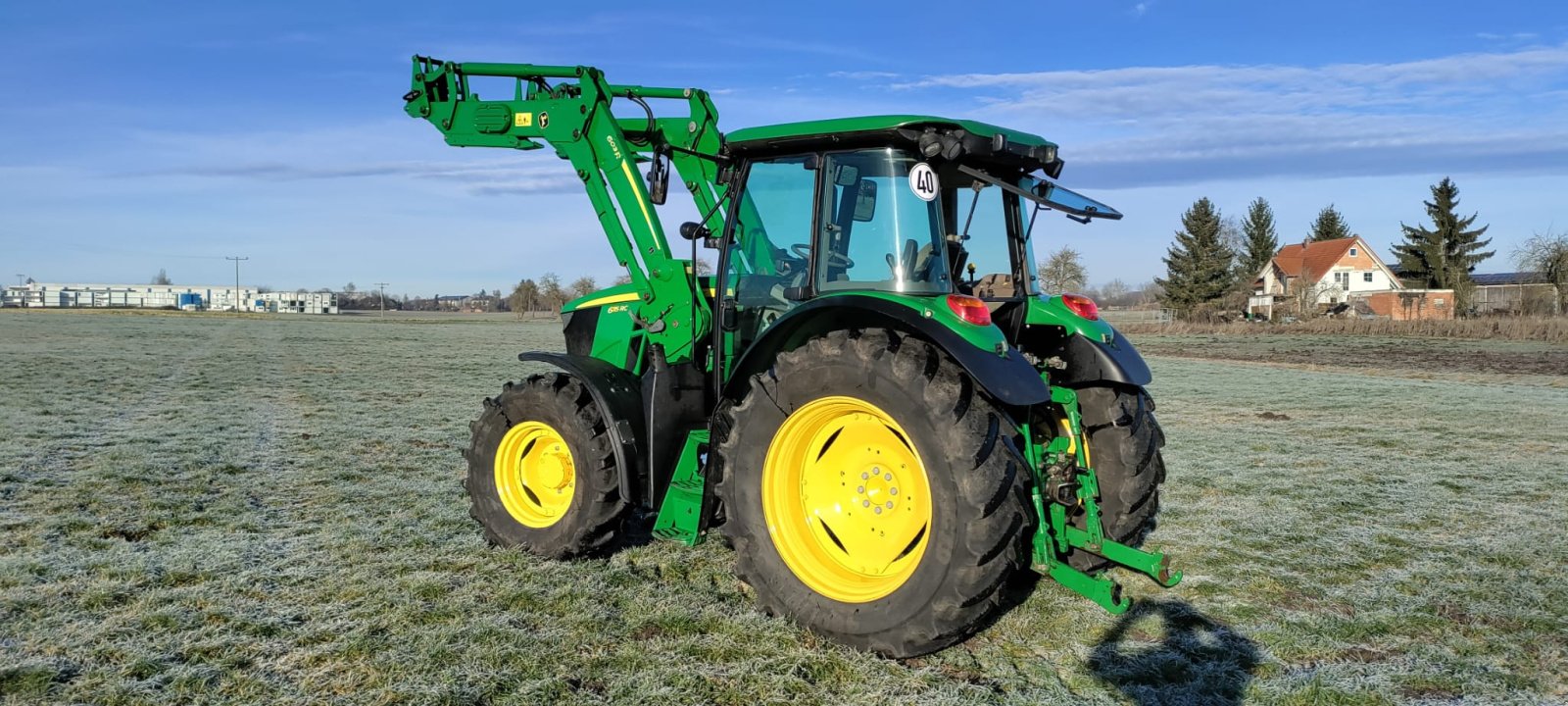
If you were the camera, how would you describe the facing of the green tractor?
facing away from the viewer and to the left of the viewer
